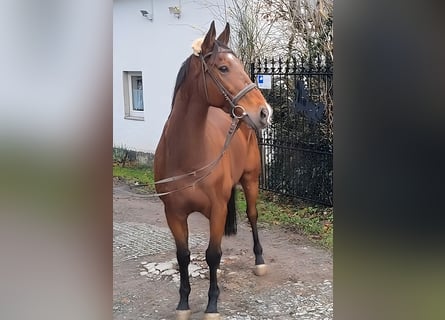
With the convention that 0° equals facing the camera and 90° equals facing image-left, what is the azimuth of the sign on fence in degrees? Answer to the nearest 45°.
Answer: approximately 0°

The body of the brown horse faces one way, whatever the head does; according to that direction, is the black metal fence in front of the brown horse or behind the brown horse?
behind

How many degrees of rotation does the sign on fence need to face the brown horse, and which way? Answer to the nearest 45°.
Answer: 0° — it already faces it
